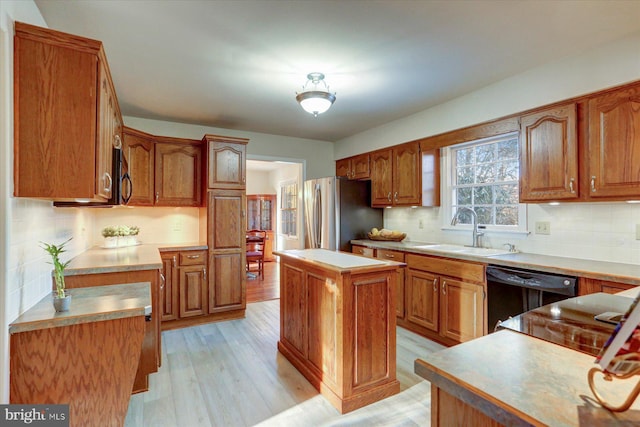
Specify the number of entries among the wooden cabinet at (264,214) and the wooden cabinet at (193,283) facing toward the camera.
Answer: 2

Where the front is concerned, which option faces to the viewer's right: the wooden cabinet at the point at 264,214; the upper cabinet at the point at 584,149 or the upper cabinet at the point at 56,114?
the upper cabinet at the point at 56,114

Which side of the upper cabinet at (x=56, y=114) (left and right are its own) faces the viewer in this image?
right

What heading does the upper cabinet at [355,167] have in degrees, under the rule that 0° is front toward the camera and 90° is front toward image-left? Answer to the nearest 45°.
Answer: approximately 45°

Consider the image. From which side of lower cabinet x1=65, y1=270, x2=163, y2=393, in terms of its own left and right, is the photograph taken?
right

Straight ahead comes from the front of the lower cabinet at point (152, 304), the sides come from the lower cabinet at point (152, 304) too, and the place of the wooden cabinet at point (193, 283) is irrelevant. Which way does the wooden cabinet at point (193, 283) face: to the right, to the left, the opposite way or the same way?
to the right

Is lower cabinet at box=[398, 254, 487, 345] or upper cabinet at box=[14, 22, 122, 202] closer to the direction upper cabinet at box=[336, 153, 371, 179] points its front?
the upper cabinet

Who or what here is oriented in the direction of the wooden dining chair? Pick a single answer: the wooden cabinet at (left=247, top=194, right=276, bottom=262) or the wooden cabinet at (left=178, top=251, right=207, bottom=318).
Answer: the wooden cabinet at (left=247, top=194, right=276, bottom=262)
